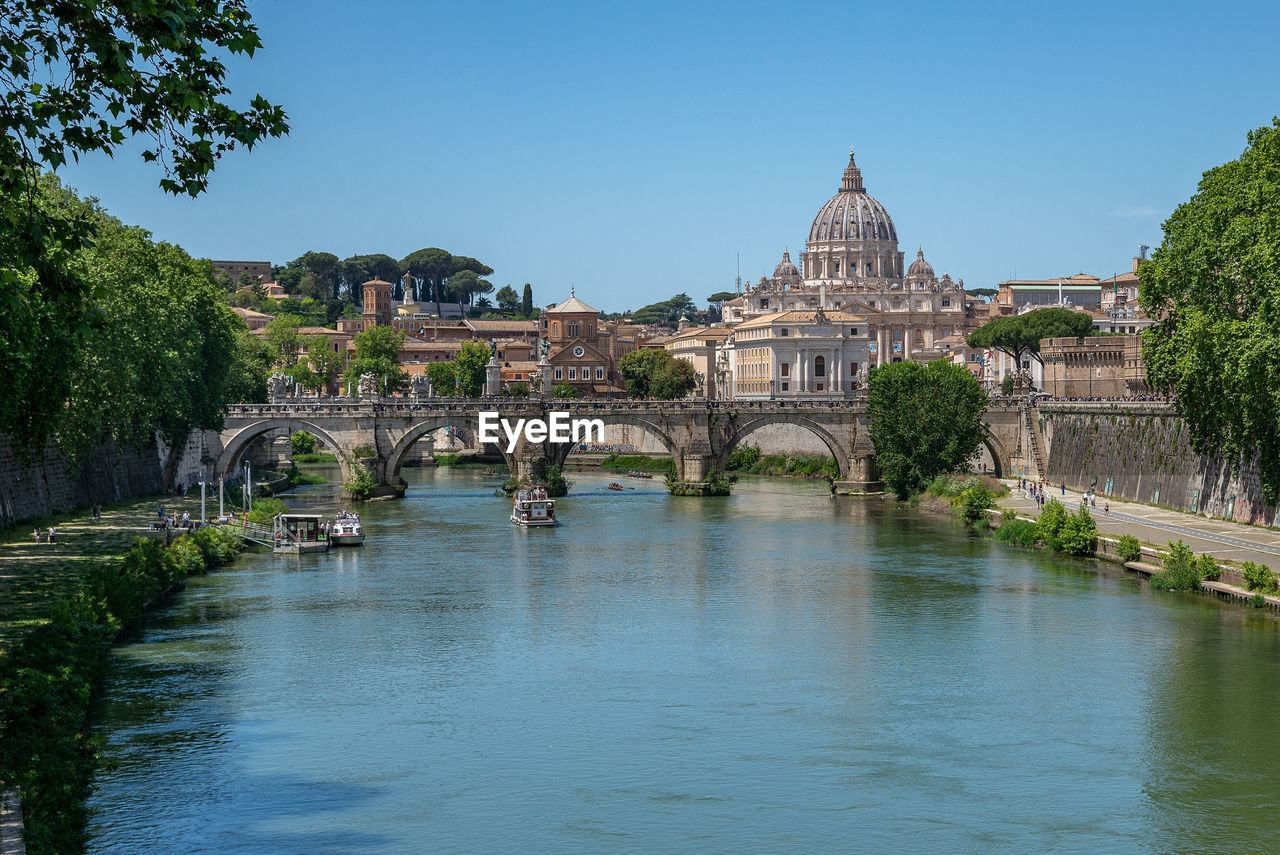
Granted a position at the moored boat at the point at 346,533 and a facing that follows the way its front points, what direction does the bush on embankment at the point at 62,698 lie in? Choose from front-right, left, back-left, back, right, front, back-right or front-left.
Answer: front

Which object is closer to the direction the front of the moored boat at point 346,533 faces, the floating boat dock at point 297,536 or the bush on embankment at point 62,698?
the bush on embankment

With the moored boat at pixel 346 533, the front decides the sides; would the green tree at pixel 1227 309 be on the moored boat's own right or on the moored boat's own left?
on the moored boat's own left

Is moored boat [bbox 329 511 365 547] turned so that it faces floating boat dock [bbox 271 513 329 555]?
no

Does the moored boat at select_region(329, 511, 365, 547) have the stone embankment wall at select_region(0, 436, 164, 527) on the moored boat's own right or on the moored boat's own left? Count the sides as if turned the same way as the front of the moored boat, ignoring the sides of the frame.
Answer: on the moored boat's own right

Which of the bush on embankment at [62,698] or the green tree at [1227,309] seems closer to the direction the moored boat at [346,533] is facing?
the bush on embankment

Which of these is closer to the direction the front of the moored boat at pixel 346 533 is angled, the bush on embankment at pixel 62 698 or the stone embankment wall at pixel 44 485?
the bush on embankment

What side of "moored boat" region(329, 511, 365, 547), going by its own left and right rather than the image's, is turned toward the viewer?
front
